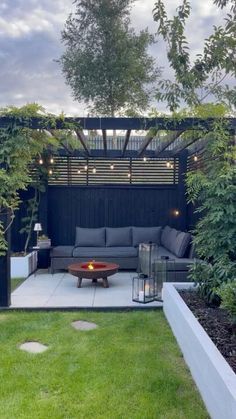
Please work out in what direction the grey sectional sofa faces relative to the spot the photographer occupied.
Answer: facing the viewer

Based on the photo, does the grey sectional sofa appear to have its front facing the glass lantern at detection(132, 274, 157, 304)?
yes

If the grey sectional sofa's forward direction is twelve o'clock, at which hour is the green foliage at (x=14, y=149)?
The green foliage is roughly at 1 o'clock from the grey sectional sofa.

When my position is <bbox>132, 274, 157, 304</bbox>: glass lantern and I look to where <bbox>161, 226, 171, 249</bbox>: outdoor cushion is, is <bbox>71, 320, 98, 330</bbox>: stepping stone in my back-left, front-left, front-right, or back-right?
back-left

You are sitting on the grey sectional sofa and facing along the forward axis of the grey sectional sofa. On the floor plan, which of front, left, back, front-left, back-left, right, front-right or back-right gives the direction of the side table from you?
right

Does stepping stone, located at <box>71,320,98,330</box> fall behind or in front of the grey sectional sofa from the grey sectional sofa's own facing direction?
in front

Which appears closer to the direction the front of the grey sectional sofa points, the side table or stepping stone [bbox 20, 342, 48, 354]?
the stepping stone

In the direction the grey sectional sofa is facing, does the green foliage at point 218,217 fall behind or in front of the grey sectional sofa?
in front

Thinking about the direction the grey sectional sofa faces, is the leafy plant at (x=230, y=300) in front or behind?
in front

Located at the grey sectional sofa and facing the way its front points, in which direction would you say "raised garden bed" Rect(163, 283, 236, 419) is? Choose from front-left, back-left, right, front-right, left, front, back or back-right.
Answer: front
